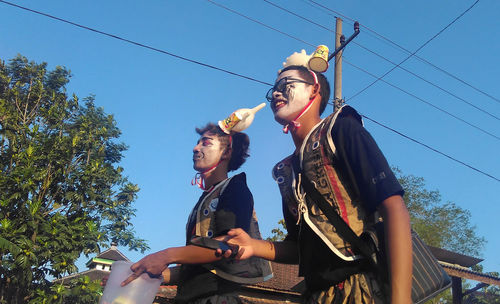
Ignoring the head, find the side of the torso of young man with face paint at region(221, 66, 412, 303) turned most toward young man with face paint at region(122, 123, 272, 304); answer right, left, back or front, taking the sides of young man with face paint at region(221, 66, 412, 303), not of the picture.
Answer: right

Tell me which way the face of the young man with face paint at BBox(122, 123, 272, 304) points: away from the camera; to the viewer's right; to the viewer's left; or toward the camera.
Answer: to the viewer's left

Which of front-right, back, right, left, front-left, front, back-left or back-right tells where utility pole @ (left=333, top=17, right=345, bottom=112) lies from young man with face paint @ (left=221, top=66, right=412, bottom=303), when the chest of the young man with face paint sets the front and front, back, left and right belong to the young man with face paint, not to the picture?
back-right

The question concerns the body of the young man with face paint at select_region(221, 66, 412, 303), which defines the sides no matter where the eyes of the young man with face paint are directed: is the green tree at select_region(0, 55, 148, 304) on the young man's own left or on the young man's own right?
on the young man's own right

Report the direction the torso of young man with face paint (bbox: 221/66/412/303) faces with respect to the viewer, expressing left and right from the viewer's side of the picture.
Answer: facing the viewer and to the left of the viewer
